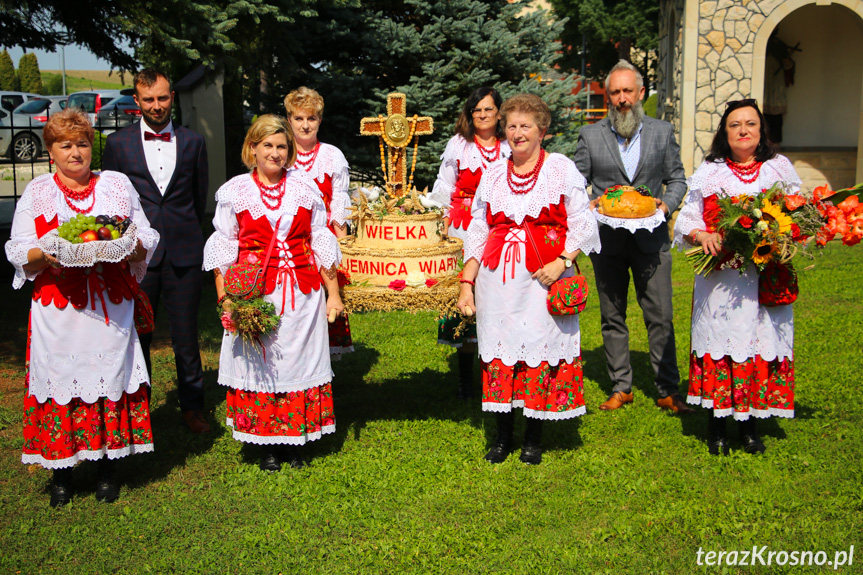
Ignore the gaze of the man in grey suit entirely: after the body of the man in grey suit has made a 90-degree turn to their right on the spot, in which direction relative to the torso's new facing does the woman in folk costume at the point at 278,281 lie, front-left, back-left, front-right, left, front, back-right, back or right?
front-left

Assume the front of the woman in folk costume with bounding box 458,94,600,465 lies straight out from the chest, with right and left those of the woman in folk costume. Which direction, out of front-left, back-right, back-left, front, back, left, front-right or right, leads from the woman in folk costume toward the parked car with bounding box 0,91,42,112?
back-right

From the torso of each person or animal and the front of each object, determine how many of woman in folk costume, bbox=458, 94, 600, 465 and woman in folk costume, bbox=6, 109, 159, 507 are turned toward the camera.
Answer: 2

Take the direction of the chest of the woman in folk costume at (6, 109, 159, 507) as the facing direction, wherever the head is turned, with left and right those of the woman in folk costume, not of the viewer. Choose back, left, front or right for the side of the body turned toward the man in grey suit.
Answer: left

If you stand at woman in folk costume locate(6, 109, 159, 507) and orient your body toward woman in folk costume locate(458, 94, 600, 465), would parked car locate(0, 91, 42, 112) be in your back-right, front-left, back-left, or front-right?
back-left

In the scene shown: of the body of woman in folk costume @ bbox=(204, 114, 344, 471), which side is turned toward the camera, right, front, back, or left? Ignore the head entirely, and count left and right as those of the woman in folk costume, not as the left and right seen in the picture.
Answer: front

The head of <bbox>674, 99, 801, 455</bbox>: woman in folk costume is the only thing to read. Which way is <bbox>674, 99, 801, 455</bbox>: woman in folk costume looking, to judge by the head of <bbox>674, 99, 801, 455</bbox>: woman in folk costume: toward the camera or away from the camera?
toward the camera

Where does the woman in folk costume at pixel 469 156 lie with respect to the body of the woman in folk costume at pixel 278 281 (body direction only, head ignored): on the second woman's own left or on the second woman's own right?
on the second woman's own left

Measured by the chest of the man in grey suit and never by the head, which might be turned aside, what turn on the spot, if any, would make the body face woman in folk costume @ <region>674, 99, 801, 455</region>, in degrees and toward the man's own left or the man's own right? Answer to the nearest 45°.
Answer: approximately 45° to the man's own left

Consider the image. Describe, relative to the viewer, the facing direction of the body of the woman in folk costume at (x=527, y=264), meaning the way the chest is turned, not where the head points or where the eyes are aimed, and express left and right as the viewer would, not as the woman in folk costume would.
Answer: facing the viewer

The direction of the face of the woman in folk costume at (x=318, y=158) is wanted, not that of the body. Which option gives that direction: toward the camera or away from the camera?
toward the camera

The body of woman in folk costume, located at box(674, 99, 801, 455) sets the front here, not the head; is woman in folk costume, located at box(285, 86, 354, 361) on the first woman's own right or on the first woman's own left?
on the first woman's own right

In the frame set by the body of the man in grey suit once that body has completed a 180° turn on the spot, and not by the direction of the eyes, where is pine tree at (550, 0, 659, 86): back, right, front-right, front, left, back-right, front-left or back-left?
front

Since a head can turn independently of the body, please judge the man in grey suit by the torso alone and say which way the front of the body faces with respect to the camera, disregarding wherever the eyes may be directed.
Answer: toward the camera

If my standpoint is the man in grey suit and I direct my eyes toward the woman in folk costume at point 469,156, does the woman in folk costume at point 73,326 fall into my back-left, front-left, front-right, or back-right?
front-left
